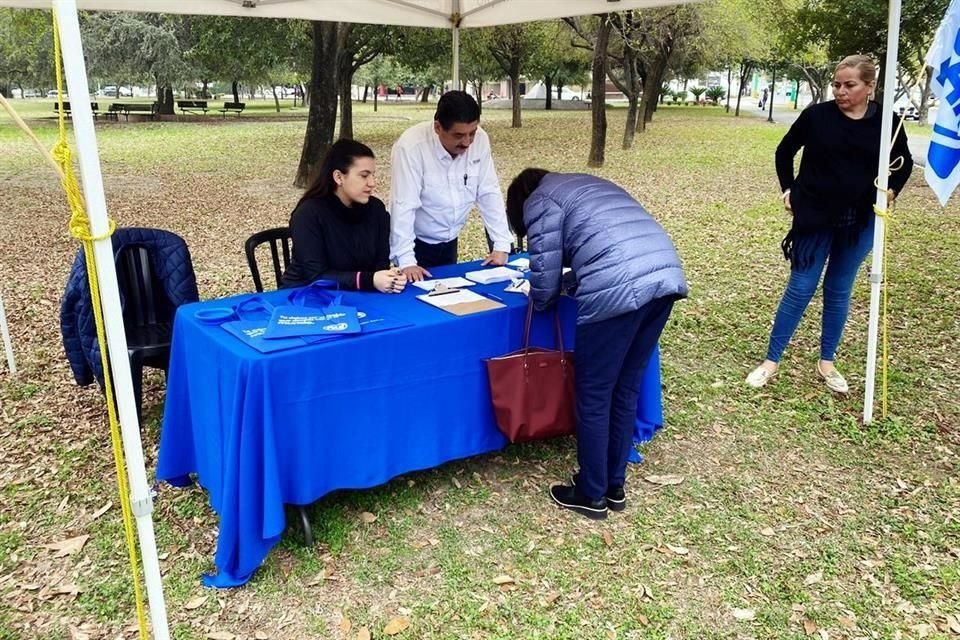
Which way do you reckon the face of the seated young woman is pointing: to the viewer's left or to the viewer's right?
to the viewer's right

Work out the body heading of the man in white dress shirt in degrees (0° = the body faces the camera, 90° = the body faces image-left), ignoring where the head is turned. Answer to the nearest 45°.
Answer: approximately 315°

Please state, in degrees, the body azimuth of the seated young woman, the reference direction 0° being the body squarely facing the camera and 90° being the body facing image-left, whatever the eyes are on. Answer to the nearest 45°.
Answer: approximately 315°

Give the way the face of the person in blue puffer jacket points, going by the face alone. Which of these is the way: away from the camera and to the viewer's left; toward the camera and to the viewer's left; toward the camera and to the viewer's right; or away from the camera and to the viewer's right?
away from the camera and to the viewer's left

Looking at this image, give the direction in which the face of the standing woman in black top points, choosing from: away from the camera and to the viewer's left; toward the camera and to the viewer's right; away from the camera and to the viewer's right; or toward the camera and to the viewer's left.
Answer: toward the camera and to the viewer's left

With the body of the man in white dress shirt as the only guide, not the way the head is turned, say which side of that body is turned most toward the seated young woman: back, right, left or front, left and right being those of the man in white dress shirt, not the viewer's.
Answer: right

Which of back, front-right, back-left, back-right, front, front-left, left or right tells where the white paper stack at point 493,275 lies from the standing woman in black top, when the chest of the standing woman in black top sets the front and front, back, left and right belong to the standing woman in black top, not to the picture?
front-right

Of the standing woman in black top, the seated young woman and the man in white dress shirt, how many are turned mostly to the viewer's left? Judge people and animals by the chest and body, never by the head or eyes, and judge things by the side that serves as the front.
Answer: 0

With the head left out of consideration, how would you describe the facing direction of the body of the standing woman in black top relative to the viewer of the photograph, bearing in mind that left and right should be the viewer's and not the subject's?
facing the viewer

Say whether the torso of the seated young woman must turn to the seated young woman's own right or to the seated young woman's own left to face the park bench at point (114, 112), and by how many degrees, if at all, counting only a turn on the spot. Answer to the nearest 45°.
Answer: approximately 135° to the seated young woman's own left

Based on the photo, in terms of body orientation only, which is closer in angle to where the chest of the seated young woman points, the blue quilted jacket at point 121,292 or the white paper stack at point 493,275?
the white paper stack

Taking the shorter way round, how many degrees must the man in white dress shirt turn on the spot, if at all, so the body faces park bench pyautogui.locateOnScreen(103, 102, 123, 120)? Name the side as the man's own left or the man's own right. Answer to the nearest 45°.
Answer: approximately 180°
